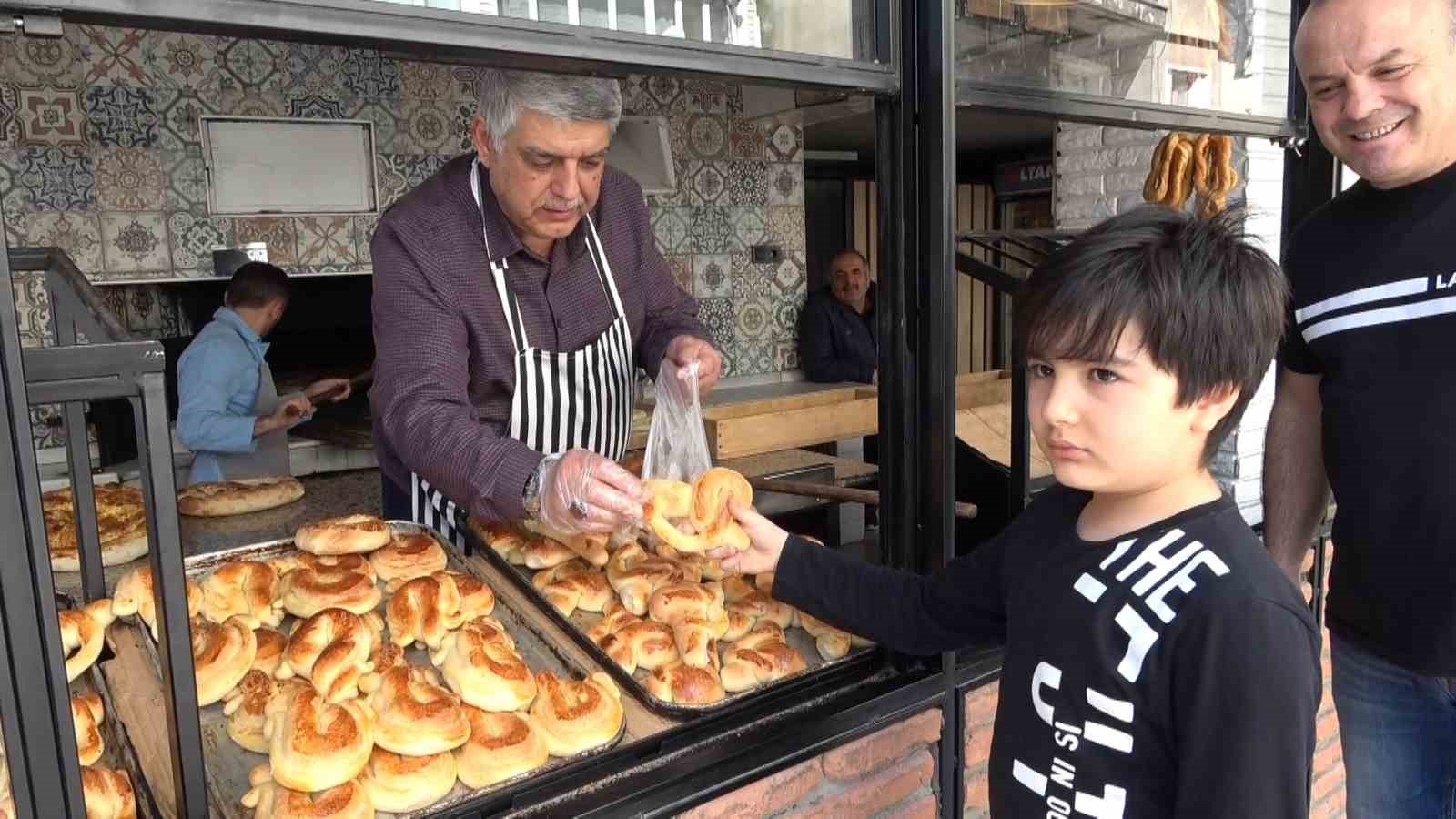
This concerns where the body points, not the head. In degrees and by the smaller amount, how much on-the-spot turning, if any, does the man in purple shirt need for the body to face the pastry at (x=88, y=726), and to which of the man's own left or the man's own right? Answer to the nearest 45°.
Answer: approximately 90° to the man's own right

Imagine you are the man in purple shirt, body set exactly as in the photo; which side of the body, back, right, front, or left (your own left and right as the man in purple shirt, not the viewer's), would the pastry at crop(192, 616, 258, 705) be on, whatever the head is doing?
right

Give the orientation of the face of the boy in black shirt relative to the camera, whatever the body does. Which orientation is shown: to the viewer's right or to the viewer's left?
to the viewer's left

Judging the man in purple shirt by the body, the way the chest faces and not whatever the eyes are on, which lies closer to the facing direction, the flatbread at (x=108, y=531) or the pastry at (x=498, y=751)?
the pastry

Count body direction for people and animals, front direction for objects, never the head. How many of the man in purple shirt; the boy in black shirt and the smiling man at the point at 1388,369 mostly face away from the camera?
0

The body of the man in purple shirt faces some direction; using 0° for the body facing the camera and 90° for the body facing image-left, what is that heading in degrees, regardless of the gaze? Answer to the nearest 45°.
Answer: approximately 315°

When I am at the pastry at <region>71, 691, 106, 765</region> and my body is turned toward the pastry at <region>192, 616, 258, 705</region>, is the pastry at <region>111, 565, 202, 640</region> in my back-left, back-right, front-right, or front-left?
front-left

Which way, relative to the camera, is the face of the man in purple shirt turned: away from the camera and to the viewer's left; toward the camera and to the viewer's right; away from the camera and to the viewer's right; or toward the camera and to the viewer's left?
toward the camera and to the viewer's right

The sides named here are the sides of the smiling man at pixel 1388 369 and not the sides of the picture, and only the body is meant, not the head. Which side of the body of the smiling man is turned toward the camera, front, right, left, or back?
front

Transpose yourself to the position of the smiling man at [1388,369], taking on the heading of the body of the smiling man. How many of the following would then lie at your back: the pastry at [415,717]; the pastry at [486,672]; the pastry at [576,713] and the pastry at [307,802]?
0

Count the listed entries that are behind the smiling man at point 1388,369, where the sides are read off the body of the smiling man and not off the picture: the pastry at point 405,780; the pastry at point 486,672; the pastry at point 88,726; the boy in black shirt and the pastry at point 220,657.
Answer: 0

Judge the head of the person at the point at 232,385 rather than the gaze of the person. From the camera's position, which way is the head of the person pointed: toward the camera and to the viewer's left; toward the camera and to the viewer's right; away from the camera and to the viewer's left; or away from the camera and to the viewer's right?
away from the camera and to the viewer's right

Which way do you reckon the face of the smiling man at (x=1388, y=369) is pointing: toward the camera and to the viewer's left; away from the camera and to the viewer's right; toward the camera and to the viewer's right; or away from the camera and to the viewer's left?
toward the camera and to the viewer's left

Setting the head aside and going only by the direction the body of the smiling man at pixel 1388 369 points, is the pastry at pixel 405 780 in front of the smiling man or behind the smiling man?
in front

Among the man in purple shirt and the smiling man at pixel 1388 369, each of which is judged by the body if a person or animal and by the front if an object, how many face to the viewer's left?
0

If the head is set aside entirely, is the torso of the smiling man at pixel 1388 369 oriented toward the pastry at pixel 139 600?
no

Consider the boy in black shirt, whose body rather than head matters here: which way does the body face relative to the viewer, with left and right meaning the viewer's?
facing the viewer and to the left of the viewer

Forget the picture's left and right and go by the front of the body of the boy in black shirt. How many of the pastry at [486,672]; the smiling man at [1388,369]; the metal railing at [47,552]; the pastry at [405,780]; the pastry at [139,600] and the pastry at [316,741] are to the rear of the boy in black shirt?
1
